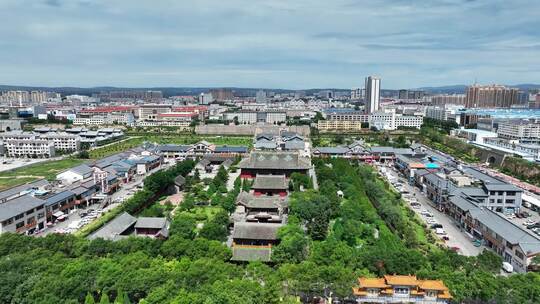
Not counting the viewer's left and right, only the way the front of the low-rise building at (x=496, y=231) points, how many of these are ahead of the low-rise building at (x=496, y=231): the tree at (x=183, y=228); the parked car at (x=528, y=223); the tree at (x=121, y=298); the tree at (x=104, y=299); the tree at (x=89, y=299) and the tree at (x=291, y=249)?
5

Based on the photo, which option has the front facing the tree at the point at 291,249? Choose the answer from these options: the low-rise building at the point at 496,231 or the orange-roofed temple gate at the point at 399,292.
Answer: the low-rise building

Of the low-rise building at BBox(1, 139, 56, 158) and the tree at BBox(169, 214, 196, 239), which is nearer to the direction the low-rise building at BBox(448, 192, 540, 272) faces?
the tree

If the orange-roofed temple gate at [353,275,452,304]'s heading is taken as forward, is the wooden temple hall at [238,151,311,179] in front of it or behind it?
behind

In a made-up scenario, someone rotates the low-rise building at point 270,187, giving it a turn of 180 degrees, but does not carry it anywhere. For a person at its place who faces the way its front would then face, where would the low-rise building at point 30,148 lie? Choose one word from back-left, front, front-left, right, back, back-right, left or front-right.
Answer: front-left

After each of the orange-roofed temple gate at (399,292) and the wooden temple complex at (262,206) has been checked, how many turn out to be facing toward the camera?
2

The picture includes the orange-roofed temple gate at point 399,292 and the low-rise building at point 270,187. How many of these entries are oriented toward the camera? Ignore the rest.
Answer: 2

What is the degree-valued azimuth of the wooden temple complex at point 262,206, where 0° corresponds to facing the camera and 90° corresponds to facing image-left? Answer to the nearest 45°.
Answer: approximately 0°

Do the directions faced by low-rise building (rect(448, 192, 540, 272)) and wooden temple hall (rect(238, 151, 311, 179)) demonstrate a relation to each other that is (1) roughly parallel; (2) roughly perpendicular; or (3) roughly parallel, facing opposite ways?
roughly perpendicular

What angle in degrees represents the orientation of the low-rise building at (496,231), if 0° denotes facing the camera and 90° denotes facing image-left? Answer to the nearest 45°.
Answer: approximately 45°

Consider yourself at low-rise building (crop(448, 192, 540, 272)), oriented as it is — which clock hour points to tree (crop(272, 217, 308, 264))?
The tree is roughly at 12 o'clock from the low-rise building.

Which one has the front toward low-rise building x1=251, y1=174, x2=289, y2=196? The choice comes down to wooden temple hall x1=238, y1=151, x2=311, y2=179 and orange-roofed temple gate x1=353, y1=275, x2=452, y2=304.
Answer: wooden temple hall x1=238, y1=151, x2=311, y2=179
